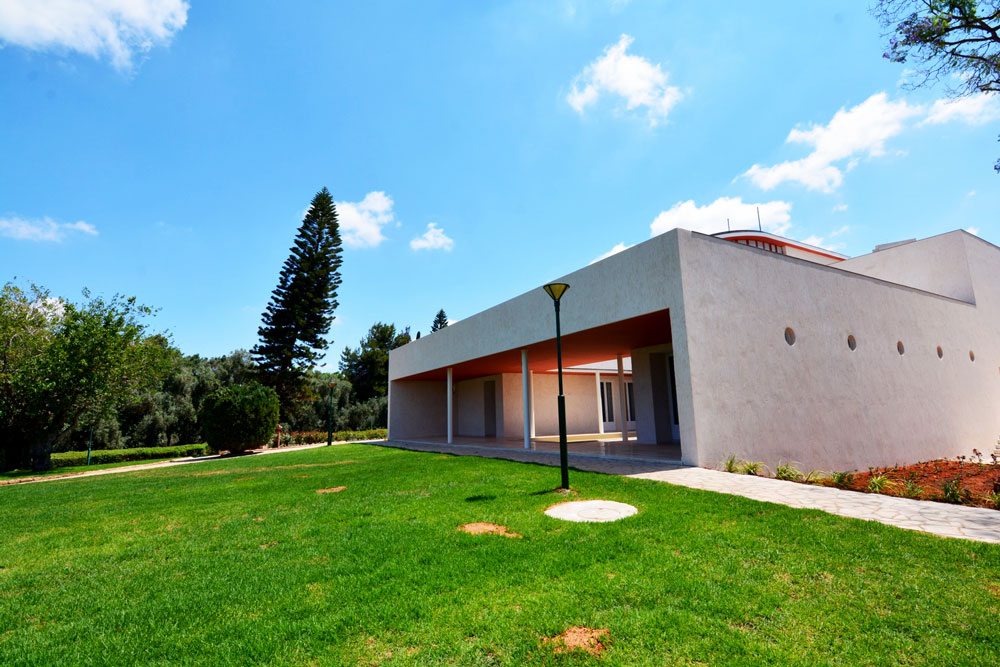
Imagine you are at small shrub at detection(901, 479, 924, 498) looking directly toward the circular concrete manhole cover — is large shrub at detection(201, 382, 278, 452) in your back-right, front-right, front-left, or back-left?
front-right

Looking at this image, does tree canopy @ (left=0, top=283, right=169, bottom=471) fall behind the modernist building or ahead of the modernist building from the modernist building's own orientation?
ahead

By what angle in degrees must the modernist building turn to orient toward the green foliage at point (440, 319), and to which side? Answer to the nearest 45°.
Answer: approximately 90° to its right

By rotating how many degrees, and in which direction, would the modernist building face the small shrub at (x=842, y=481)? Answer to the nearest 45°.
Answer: approximately 45° to its left

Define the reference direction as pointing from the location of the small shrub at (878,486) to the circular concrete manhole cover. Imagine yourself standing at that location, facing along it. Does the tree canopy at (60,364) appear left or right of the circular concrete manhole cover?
right

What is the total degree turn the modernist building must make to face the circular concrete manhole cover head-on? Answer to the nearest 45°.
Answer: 0° — it already faces it

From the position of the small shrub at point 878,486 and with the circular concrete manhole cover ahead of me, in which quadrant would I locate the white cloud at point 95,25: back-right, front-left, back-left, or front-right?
front-right

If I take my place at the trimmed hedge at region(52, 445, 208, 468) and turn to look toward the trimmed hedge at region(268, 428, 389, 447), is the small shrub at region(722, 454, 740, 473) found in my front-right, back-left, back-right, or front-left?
front-right
